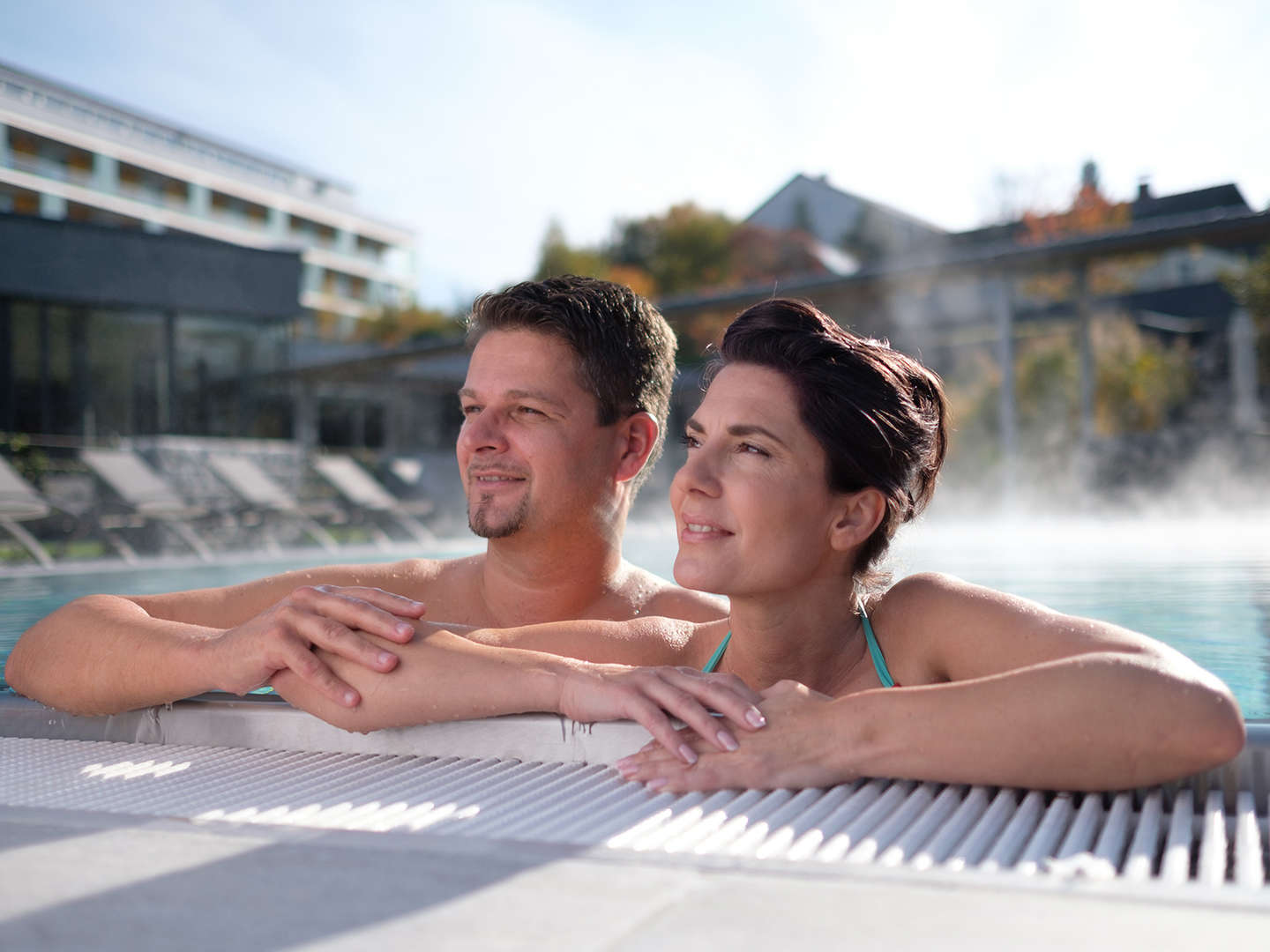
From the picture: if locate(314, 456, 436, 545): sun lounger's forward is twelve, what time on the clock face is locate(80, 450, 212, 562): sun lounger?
locate(80, 450, 212, 562): sun lounger is roughly at 3 o'clock from locate(314, 456, 436, 545): sun lounger.

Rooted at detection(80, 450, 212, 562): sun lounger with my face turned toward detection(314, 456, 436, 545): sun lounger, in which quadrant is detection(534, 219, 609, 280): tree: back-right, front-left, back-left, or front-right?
front-left

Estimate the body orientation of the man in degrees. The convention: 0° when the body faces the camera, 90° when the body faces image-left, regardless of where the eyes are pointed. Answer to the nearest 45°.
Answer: approximately 45°

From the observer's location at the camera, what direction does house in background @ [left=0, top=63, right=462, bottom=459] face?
facing the viewer and to the right of the viewer

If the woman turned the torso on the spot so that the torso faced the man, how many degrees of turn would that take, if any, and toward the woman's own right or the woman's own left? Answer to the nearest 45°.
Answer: approximately 90° to the woman's own right

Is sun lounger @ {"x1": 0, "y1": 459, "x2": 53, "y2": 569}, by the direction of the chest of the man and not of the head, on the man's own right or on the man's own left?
on the man's own right

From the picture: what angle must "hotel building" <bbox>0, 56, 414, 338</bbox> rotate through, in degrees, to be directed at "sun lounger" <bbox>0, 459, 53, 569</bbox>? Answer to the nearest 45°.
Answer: approximately 45° to its right

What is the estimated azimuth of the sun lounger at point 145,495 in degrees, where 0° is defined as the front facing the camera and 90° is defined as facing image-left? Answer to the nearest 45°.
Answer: approximately 315°

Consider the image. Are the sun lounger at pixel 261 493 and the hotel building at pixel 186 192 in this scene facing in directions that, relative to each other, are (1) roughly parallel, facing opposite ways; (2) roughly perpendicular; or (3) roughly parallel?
roughly parallel

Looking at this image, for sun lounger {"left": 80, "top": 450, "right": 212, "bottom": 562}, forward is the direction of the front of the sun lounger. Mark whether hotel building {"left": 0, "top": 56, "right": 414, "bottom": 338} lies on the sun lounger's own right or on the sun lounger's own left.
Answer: on the sun lounger's own left

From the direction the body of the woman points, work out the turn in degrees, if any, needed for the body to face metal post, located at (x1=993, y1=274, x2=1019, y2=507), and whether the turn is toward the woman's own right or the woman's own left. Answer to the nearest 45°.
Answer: approximately 135° to the woman's own right

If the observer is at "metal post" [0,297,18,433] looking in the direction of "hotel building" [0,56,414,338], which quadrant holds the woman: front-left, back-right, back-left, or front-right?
back-right

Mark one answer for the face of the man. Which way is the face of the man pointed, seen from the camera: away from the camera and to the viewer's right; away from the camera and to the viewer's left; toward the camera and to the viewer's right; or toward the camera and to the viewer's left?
toward the camera and to the viewer's left

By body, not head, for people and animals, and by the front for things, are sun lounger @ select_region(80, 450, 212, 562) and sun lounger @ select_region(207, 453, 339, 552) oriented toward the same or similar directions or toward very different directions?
same or similar directions

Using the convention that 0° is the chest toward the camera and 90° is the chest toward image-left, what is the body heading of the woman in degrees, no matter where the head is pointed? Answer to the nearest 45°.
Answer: approximately 45°

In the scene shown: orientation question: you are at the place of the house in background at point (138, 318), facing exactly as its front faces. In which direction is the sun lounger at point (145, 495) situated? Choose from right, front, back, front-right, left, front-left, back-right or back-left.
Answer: front-right

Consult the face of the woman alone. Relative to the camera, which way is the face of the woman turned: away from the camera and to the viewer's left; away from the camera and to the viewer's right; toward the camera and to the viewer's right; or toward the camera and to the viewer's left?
toward the camera and to the viewer's left
